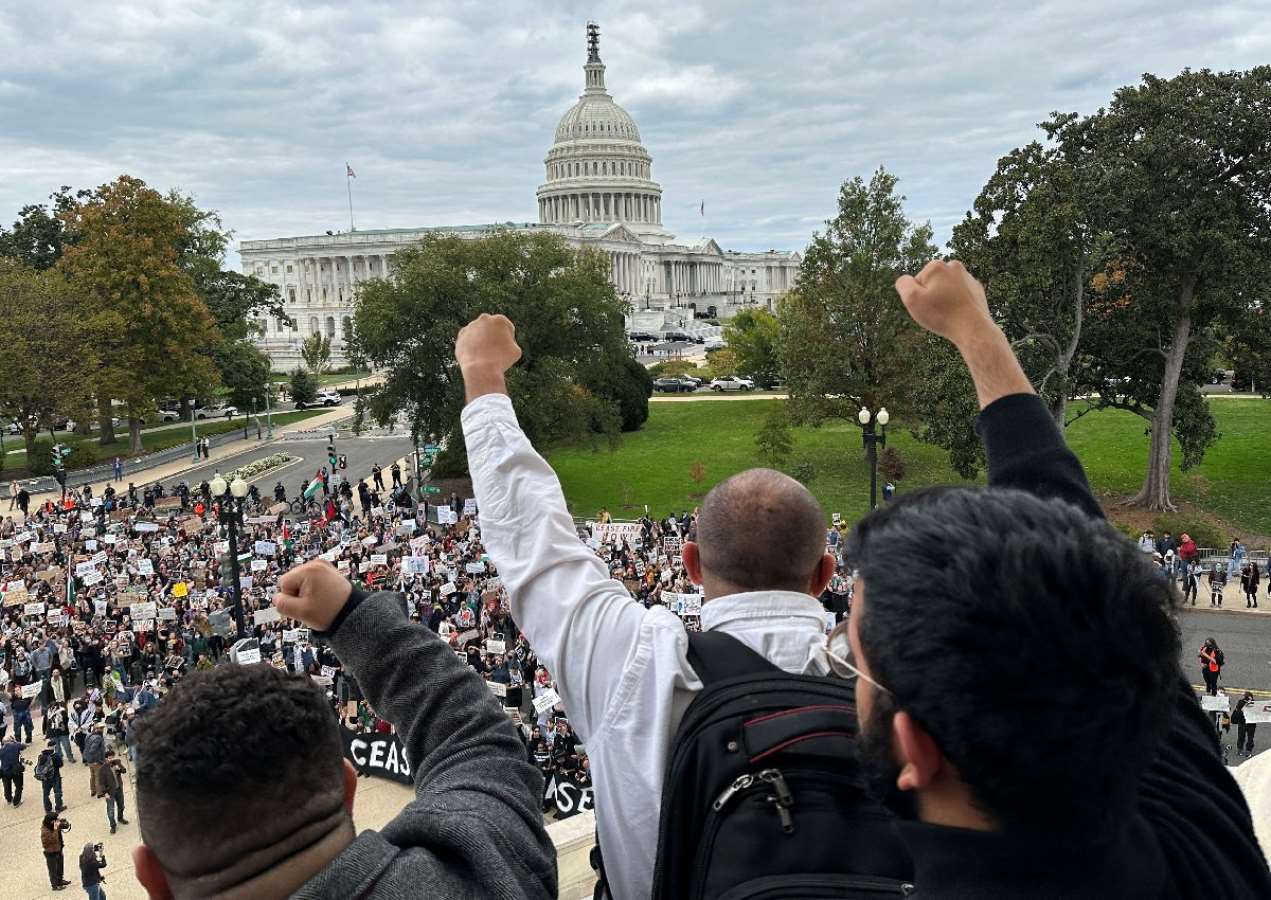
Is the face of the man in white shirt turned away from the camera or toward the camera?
away from the camera

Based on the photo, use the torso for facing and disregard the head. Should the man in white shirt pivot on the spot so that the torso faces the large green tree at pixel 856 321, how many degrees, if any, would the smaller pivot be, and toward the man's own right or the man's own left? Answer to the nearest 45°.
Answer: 0° — they already face it

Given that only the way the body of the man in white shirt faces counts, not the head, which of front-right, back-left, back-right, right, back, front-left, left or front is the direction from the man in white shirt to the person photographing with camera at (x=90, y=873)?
front-left

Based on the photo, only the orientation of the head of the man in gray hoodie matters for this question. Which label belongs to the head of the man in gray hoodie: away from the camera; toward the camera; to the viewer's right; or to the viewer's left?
away from the camera

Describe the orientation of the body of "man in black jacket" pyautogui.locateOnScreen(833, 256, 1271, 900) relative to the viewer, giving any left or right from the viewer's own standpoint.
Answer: facing away from the viewer and to the left of the viewer

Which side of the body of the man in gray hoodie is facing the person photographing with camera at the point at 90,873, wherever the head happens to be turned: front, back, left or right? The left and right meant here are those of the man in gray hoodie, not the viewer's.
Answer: front

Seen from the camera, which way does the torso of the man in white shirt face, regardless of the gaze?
away from the camera

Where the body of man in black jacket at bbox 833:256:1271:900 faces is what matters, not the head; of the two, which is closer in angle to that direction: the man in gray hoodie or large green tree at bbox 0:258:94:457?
the large green tree

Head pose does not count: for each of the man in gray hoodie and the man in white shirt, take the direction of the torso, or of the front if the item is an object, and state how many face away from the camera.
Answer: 2

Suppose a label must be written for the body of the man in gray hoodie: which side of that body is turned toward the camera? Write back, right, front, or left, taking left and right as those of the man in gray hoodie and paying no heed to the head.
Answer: back

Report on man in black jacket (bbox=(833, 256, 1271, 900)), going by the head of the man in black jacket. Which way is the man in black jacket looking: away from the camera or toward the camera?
away from the camera

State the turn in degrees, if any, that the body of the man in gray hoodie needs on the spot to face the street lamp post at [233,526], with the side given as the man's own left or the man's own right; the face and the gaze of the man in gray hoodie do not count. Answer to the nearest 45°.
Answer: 0° — they already face it

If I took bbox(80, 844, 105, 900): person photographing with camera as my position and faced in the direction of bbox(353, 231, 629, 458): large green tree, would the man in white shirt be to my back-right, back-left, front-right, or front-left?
back-right

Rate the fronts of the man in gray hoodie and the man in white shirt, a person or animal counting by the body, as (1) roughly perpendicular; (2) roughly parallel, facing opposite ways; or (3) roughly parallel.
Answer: roughly parallel

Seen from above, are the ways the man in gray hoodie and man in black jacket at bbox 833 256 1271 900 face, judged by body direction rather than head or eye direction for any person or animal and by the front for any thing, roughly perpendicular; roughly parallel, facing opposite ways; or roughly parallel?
roughly parallel

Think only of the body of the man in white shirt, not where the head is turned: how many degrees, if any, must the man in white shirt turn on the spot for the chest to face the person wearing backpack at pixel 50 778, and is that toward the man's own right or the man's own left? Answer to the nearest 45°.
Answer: approximately 45° to the man's own left
